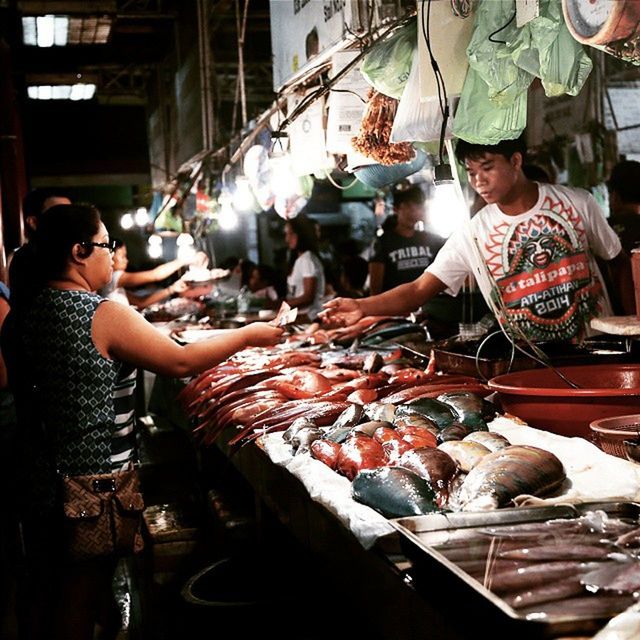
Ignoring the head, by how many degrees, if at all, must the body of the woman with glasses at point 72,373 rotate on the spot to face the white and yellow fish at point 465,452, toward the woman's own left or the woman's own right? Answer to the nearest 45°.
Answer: approximately 90° to the woman's own right

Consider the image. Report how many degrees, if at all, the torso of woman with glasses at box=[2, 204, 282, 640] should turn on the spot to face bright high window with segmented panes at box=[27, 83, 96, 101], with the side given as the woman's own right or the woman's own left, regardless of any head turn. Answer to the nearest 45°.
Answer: approximately 45° to the woman's own left

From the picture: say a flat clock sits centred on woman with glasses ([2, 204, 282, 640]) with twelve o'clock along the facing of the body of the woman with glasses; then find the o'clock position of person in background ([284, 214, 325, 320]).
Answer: The person in background is roughly at 11 o'clock from the woman with glasses.

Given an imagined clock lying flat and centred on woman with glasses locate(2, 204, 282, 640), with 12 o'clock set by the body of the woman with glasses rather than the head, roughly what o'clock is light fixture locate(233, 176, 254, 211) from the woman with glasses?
The light fixture is roughly at 11 o'clock from the woman with glasses.

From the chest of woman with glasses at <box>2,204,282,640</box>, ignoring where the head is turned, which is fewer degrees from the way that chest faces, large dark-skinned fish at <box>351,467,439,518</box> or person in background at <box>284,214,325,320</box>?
the person in background

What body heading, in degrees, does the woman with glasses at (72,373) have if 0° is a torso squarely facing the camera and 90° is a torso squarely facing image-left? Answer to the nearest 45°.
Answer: approximately 225°

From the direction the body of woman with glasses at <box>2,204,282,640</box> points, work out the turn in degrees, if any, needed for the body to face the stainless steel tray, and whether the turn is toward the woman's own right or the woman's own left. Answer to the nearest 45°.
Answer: approximately 90° to the woman's own right

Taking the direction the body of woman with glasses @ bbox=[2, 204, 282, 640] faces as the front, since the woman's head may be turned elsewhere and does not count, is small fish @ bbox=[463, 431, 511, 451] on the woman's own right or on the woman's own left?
on the woman's own right
